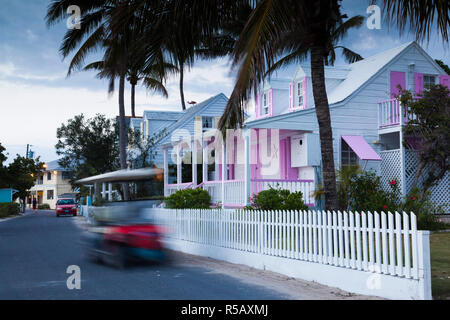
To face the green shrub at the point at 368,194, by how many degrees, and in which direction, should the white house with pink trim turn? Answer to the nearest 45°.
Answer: approximately 45° to its left

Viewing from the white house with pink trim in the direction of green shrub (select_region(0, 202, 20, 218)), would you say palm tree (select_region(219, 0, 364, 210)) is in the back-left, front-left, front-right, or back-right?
back-left

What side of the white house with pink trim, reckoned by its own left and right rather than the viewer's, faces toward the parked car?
right

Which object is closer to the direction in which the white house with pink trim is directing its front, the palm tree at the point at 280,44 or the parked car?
the palm tree

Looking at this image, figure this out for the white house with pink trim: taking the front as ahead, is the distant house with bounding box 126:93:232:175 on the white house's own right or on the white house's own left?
on the white house's own right

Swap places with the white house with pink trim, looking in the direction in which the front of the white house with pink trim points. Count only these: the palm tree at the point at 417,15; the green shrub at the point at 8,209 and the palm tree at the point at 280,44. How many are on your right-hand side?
1

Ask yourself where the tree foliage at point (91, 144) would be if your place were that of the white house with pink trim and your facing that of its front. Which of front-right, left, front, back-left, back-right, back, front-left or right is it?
right

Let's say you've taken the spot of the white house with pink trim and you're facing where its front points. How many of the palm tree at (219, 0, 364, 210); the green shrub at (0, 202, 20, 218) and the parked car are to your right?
2

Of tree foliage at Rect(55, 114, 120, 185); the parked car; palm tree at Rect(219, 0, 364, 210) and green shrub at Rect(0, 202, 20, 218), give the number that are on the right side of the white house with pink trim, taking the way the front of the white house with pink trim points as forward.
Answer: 3

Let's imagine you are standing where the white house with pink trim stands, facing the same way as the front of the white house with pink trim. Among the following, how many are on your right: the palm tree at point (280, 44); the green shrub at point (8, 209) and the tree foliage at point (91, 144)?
2

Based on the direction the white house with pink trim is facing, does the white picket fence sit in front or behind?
in front

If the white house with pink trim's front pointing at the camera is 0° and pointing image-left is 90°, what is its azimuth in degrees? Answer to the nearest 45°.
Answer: approximately 45°

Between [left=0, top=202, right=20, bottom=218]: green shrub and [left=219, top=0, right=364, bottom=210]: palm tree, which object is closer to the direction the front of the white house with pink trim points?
the palm tree
